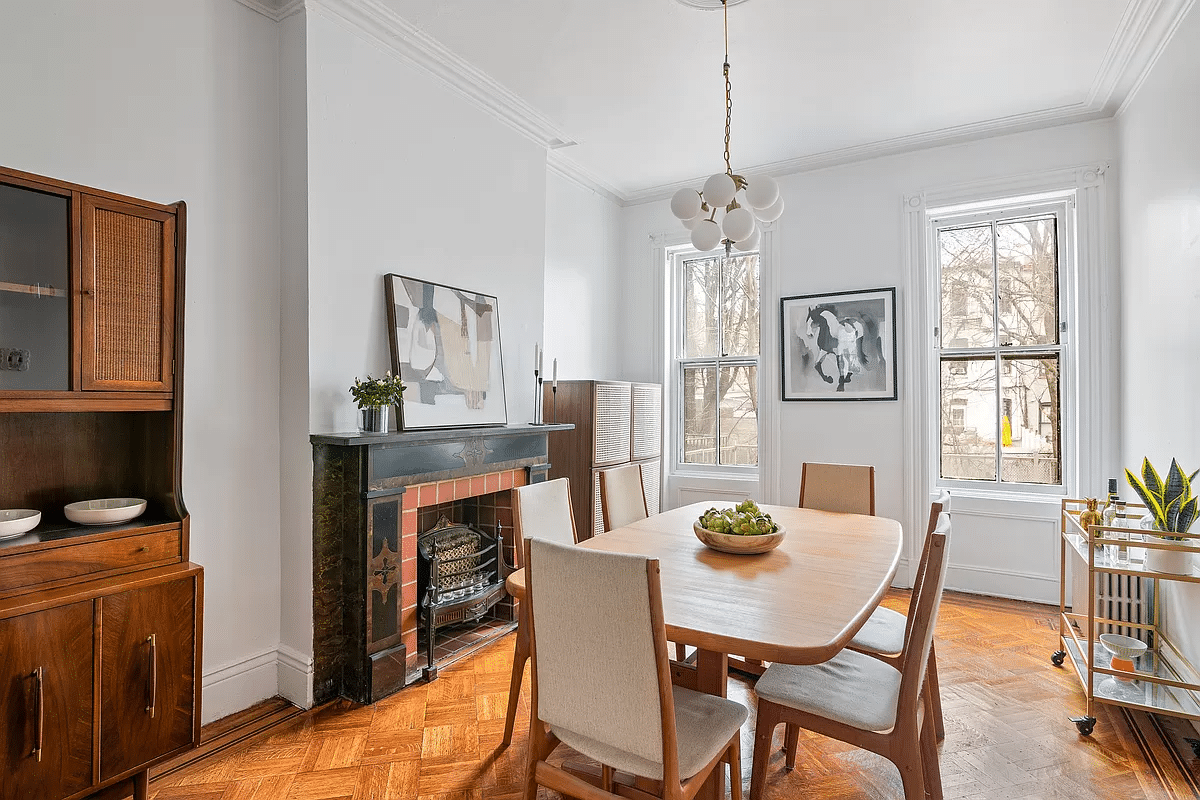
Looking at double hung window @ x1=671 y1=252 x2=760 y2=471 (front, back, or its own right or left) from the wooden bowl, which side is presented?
front

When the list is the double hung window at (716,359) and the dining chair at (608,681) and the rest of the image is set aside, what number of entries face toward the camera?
1

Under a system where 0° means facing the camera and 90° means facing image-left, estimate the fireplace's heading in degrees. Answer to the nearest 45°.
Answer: approximately 315°

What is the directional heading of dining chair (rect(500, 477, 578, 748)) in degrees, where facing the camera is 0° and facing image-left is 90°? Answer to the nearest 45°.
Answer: approximately 315°

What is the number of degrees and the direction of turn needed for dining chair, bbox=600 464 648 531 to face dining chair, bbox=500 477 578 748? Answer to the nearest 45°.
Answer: approximately 90° to its right

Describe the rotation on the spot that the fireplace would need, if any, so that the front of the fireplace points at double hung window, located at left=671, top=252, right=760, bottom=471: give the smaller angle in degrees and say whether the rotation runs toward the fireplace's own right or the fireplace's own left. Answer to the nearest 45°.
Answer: approximately 90° to the fireplace's own left

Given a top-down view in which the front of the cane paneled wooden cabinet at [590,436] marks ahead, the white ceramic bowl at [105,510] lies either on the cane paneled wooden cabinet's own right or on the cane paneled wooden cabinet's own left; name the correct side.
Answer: on the cane paneled wooden cabinet's own right

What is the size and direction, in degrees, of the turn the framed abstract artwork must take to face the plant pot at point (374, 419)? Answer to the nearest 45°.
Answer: approximately 90° to its right

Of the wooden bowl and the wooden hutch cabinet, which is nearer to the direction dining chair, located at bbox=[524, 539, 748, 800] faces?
the wooden bowl

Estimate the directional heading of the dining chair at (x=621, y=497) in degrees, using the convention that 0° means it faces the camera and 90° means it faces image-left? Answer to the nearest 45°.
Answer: approximately 315°

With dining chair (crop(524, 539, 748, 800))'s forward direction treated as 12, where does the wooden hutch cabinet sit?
The wooden hutch cabinet is roughly at 8 o'clock from the dining chair.

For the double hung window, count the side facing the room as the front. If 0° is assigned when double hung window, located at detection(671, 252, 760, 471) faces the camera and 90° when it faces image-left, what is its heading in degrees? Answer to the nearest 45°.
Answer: approximately 0°
